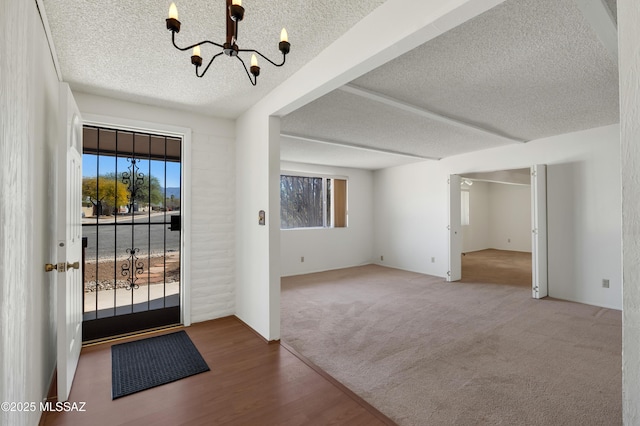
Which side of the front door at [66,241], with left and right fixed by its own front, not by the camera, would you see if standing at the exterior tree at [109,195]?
left

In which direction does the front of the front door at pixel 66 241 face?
to the viewer's right

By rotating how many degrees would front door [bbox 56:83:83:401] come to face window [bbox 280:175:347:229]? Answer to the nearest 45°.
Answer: approximately 45° to its left

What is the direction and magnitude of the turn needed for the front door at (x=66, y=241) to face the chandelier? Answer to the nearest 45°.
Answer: approximately 45° to its right

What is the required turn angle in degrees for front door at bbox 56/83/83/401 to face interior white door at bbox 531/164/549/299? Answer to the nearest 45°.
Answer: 0° — it already faces it
